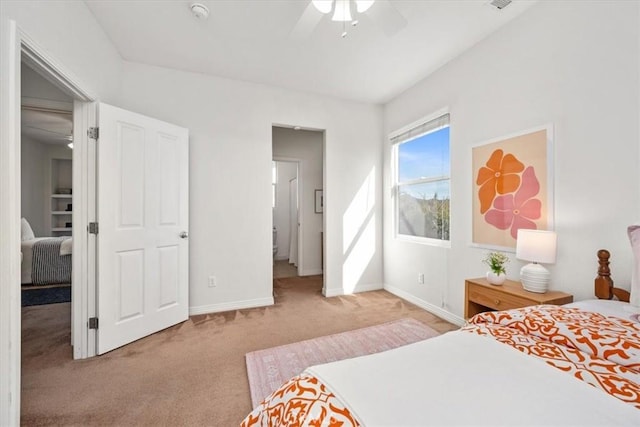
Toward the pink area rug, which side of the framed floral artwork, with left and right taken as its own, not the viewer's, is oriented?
front

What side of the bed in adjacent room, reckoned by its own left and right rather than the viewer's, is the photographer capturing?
right

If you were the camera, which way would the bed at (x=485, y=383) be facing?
facing the viewer and to the left of the viewer

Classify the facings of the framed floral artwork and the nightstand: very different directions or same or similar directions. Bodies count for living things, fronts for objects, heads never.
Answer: same or similar directions

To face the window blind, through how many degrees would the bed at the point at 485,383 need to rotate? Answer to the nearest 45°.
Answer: approximately 135° to its right

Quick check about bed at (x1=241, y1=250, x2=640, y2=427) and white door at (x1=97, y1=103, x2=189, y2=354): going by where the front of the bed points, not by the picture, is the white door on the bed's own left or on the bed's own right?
on the bed's own right

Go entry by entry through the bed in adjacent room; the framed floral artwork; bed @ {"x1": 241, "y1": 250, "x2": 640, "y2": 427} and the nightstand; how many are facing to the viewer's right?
1

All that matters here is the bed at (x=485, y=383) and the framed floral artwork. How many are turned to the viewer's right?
0

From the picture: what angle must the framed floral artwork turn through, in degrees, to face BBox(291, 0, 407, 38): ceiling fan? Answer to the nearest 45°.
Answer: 0° — it already faces it

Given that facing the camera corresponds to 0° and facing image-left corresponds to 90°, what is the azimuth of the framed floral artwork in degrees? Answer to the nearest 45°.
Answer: approximately 45°

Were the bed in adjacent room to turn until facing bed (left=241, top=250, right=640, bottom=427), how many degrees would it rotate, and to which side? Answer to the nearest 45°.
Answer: approximately 90° to its right

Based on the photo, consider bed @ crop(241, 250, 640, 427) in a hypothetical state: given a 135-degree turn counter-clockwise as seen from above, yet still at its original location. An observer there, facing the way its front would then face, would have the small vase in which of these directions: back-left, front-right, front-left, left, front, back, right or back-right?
left

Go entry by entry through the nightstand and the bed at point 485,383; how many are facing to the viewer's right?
0

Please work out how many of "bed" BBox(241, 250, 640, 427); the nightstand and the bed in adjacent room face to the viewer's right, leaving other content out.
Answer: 1

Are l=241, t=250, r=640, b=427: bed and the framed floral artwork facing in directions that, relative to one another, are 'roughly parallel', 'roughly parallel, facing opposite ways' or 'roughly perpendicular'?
roughly parallel

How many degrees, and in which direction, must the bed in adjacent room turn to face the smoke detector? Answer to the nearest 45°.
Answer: approximately 90° to its right
